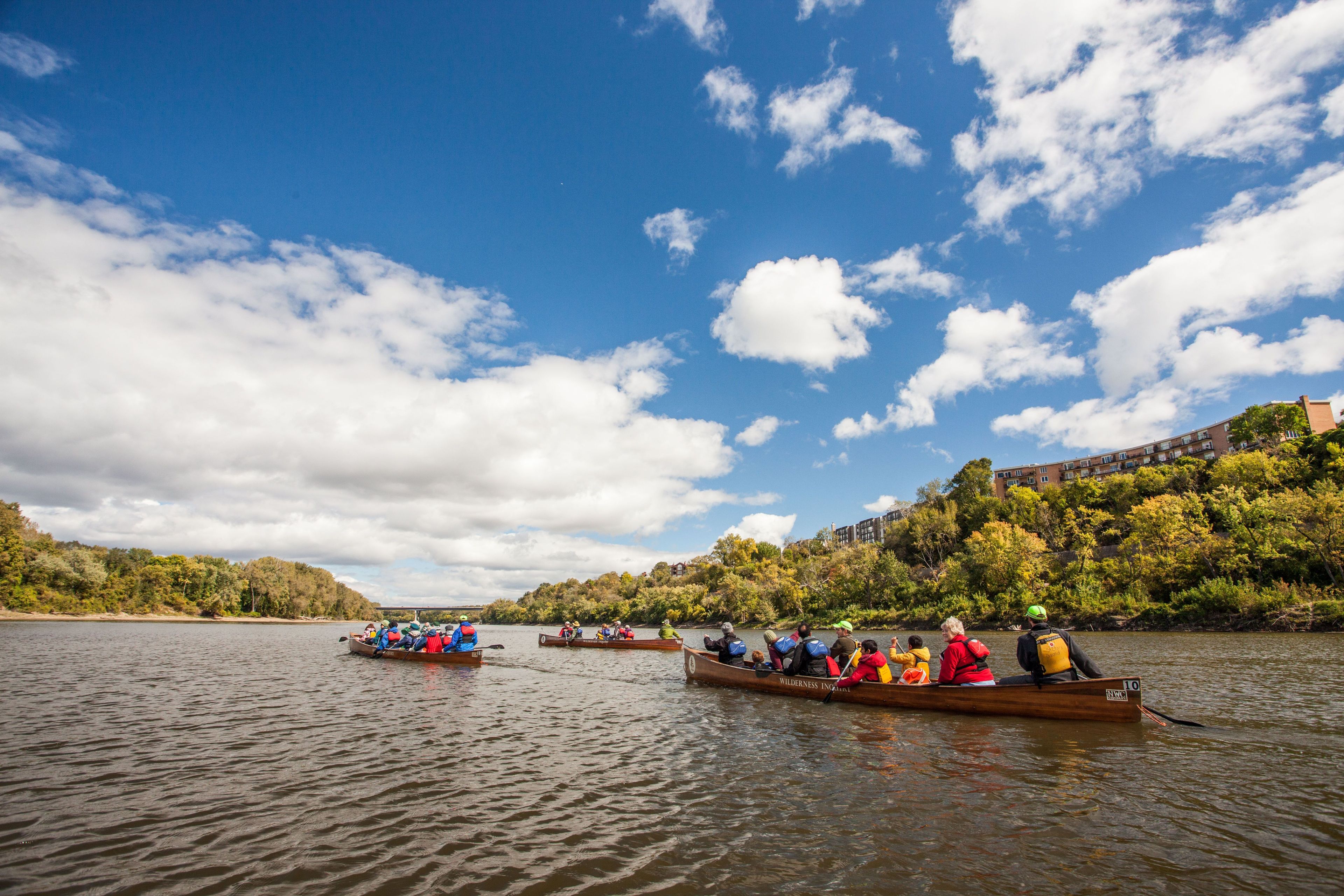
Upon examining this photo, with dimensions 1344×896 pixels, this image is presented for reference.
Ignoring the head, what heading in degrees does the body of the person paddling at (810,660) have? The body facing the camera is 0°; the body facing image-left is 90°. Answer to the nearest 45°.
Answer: approximately 135°

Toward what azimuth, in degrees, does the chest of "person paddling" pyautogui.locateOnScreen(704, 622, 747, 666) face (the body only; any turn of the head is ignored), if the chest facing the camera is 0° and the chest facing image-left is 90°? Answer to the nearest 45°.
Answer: approximately 135°

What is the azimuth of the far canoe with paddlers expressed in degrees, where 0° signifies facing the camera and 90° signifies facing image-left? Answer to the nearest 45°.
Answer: approximately 90°

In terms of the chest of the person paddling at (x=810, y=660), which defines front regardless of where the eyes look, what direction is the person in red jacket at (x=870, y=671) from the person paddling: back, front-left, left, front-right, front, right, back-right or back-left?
back

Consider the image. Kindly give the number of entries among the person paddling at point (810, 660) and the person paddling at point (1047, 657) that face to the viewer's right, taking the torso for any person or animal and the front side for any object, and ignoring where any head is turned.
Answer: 0

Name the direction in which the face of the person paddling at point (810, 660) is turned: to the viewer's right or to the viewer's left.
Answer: to the viewer's left

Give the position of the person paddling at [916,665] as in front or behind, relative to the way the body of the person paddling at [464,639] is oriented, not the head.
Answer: behind

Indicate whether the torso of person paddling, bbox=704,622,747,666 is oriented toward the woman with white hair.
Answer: no

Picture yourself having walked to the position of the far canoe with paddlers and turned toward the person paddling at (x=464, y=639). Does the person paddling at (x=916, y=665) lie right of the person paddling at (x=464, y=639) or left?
left

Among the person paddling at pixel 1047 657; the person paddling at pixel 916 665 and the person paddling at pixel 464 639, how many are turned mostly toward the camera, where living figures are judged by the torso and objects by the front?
0

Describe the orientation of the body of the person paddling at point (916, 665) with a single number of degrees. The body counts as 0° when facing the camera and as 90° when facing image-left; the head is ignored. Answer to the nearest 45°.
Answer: approximately 135°

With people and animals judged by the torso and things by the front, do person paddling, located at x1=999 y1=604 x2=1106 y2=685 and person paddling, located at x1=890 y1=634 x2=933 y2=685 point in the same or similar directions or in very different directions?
same or similar directions

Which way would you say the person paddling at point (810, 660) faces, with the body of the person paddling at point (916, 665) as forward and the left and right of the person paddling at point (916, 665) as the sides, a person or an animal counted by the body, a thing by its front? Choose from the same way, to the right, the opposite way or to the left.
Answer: the same way

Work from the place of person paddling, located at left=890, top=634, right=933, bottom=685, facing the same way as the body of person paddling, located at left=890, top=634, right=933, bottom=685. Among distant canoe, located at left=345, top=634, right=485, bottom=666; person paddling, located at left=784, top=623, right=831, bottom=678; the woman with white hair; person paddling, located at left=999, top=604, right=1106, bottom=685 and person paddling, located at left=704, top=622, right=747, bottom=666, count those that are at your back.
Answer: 2

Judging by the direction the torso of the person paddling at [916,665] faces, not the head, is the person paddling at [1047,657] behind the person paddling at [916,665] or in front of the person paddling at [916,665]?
behind

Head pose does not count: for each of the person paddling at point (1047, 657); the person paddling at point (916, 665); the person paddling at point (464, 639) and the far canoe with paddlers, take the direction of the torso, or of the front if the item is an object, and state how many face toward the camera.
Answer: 0

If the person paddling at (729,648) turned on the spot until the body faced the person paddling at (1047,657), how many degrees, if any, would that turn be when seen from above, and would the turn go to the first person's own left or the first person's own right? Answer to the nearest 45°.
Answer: approximately 180°

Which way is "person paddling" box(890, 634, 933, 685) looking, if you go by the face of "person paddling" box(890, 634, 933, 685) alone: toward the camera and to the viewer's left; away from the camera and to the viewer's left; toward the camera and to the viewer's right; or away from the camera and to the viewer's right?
away from the camera and to the viewer's left
